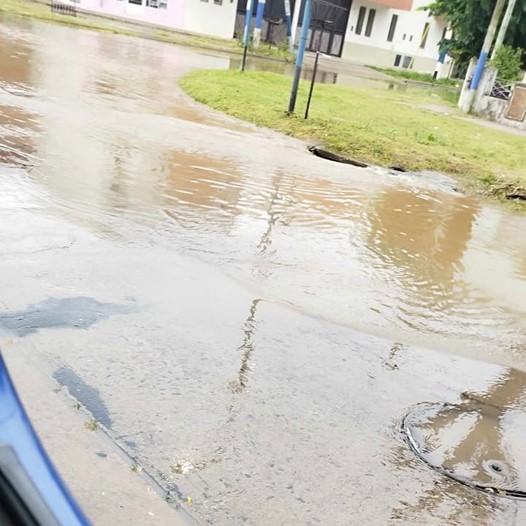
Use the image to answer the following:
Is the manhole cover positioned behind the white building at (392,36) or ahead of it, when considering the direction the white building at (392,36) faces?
ahead

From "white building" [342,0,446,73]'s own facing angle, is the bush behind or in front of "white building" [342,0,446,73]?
in front

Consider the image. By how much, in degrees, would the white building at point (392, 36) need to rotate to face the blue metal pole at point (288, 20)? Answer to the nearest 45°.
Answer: approximately 45° to its right

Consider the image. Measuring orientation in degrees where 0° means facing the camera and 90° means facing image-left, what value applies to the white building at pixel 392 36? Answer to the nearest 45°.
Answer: approximately 0°

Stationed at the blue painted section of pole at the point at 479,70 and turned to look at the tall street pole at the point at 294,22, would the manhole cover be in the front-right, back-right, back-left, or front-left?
back-left

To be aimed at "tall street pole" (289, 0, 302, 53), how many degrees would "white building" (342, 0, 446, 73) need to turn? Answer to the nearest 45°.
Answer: approximately 45° to its right

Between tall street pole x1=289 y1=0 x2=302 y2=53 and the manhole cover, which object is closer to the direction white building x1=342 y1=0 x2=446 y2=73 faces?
the manhole cover

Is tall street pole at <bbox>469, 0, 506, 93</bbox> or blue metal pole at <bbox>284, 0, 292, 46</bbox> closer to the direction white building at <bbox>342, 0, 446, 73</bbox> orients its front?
the tall street pole

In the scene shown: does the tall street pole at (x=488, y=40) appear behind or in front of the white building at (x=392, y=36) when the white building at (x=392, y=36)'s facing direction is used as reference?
in front
